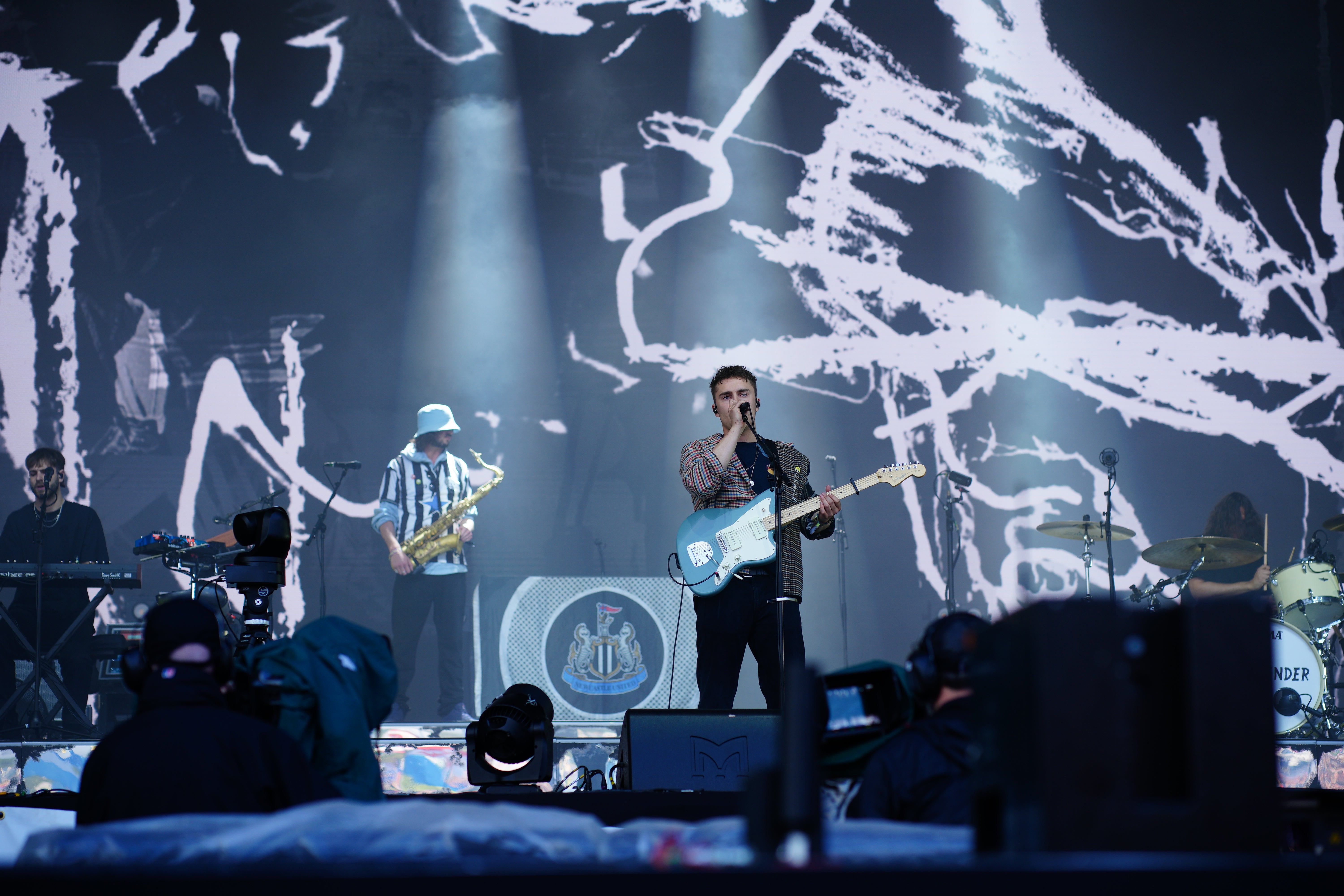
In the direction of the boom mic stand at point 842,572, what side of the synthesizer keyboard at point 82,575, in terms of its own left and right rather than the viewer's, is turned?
right

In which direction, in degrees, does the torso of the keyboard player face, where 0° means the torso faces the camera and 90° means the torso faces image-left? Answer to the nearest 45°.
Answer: approximately 0°

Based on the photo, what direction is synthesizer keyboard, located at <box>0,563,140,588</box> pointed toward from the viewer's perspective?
away from the camera

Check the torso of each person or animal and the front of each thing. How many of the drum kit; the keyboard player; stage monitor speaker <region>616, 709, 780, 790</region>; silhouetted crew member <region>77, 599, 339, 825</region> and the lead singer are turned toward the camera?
3

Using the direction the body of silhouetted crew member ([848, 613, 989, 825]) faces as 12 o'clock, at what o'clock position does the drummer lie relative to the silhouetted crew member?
The drummer is roughly at 2 o'clock from the silhouetted crew member.

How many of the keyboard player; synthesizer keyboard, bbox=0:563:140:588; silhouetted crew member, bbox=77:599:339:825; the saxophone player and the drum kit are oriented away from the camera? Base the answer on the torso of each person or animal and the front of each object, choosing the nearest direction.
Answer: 2

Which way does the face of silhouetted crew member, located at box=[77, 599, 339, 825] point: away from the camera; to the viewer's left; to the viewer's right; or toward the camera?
away from the camera

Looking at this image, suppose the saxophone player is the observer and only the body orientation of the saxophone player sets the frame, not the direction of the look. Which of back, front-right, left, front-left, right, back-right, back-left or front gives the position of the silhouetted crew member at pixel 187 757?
front-right

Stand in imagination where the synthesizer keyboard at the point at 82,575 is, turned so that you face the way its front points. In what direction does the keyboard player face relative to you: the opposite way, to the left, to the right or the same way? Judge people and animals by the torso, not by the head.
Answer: the opposite way

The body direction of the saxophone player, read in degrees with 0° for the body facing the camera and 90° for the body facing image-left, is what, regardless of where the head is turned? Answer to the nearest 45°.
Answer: approximately 315°

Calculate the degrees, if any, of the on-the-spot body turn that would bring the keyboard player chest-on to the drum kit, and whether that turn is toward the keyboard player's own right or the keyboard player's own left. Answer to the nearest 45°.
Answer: approximately 45° to the keyboard player's own left

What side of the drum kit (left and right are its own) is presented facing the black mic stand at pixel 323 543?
right
